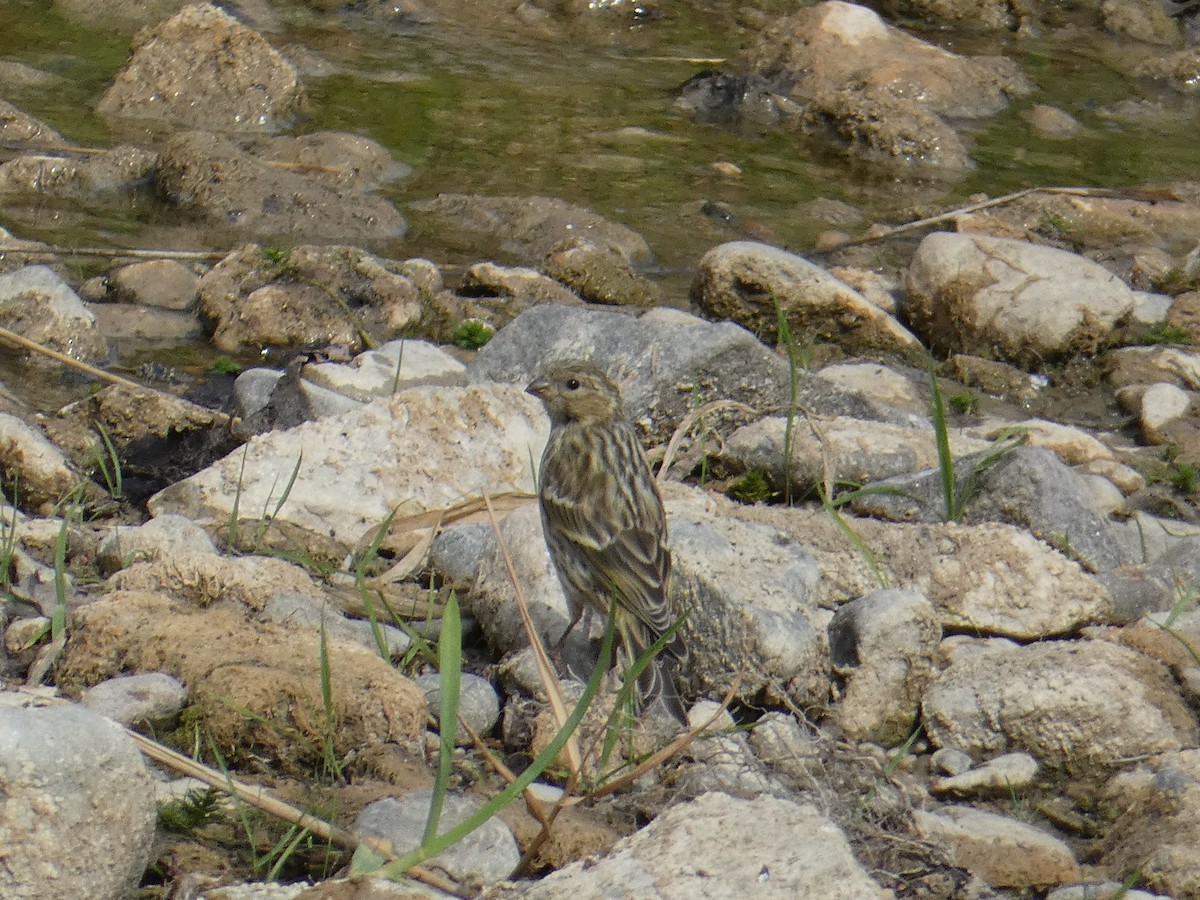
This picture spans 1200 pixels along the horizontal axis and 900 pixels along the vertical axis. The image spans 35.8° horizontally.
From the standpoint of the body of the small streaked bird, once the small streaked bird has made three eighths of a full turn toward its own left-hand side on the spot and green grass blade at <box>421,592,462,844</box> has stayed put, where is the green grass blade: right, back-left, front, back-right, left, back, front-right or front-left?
front

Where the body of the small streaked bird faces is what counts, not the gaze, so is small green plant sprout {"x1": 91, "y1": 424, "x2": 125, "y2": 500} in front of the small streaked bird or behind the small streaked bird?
in front

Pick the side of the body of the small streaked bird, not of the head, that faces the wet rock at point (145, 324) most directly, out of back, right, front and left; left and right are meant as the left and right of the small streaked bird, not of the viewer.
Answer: front

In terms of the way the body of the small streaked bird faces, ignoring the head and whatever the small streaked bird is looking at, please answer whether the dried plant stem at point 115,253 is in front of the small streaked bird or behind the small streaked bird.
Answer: in front

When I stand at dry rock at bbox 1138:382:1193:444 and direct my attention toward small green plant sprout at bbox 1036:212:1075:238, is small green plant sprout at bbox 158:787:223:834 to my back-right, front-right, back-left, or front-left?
back-left

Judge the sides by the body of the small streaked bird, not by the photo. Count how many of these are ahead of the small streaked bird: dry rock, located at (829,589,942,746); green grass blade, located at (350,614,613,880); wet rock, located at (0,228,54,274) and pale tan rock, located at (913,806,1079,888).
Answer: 1

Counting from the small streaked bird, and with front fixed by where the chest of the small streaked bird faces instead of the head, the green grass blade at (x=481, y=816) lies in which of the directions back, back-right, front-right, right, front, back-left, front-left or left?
back-left

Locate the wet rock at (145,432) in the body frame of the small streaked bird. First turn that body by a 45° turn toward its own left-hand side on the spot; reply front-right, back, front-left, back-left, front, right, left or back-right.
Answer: front-right

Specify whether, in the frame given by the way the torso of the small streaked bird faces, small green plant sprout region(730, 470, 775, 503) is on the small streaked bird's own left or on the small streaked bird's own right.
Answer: on the small streaked bird's own right

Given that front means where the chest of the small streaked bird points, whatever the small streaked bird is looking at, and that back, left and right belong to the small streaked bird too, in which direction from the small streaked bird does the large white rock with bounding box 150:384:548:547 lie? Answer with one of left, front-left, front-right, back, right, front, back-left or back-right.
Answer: front

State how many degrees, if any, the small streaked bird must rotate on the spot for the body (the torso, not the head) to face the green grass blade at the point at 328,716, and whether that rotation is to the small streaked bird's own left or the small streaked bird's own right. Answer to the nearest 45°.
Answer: approximately 90° to the small streaked bird's own left

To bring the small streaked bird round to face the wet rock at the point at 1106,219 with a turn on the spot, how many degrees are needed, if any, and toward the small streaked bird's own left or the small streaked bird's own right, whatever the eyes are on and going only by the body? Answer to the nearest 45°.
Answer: approximately 90° to the small streaked bird's own right

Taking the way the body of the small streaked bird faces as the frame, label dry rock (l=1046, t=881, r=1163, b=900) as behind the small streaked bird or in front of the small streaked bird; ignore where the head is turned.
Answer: behind

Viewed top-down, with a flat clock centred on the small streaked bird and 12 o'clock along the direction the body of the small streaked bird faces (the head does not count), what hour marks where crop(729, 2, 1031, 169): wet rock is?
The wet rock is roughly at 2 o'clock from the small streaked bird.

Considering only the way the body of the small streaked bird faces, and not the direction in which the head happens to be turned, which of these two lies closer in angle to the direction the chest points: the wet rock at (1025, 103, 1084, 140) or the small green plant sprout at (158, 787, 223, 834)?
the wet rock

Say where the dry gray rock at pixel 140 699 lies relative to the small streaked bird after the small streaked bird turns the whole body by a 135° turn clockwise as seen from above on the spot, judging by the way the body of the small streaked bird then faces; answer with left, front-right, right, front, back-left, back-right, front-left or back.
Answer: back-right

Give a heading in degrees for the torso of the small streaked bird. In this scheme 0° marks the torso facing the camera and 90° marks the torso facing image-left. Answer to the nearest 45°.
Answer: approximately 135°

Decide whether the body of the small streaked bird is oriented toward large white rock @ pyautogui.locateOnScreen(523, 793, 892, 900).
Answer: no

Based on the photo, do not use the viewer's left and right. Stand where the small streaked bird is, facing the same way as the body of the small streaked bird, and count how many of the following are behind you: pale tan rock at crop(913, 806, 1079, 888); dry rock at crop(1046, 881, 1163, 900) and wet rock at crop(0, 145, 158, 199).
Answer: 2

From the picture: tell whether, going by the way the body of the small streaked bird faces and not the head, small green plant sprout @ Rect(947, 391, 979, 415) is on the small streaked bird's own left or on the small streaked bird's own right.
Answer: on the small streaked bird's own right

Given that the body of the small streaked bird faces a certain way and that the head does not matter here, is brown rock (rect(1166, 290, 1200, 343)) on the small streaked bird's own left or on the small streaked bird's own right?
on the small streaked bird's own right

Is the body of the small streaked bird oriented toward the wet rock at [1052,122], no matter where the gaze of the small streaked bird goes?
no

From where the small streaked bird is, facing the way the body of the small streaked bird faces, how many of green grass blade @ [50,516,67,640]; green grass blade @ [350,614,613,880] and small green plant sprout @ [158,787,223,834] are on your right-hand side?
0
